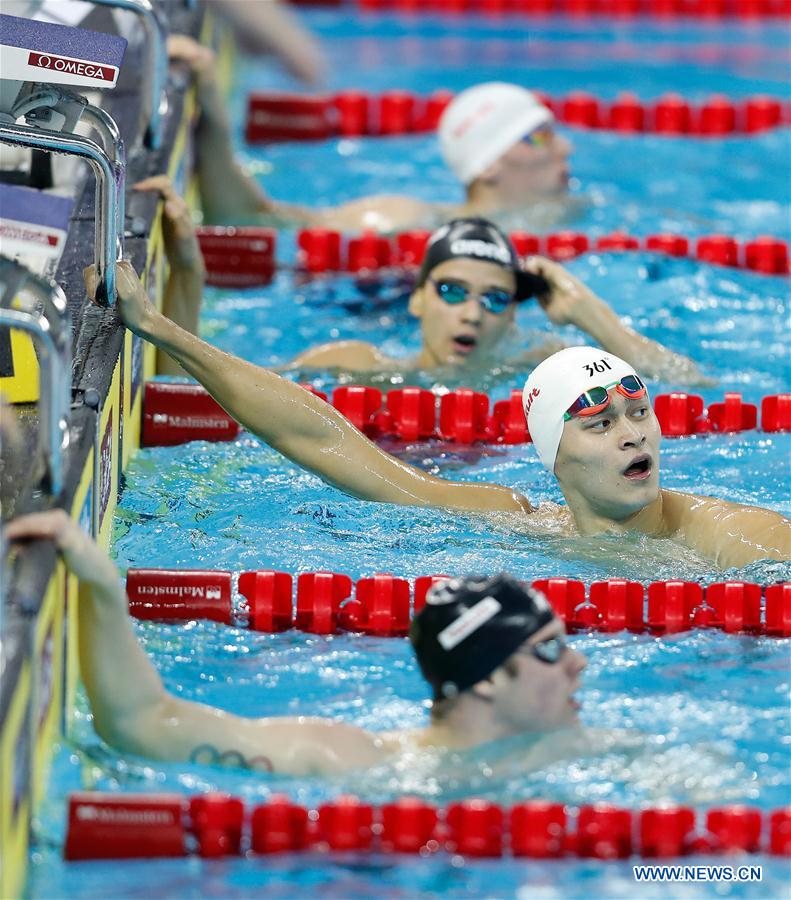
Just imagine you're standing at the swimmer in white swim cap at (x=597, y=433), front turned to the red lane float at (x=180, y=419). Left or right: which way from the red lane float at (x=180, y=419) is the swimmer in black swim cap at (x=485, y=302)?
right

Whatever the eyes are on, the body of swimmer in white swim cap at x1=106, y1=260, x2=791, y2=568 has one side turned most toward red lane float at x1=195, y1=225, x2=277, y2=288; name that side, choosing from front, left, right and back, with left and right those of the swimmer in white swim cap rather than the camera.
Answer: back

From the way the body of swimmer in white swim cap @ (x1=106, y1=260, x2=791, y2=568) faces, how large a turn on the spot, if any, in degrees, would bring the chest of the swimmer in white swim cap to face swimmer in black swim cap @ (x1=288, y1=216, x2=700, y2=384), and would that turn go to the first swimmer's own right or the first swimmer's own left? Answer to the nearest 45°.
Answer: approximately 135° to the first swimmer's own left
